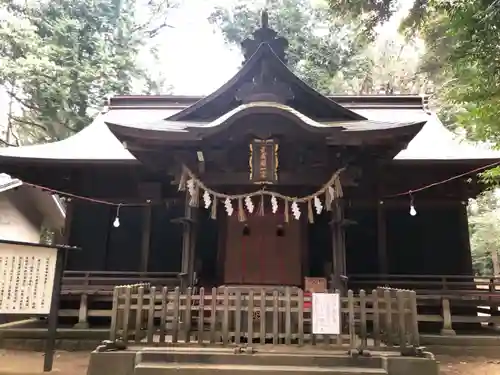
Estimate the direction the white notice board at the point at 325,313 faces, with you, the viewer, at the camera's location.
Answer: facing the viewer

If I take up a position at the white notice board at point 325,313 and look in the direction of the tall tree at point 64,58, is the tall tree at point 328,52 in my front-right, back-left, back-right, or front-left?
front-right

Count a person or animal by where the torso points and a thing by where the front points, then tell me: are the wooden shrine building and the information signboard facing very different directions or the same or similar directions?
same or similar directions

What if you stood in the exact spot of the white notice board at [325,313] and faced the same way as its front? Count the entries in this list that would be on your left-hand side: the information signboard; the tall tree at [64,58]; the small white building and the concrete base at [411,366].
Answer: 1

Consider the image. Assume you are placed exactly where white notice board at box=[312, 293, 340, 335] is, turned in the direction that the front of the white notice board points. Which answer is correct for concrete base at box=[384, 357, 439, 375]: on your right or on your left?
on your left

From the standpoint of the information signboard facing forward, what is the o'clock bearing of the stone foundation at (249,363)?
The stone foundation is roughly at 10 o'clock from the information signboard.

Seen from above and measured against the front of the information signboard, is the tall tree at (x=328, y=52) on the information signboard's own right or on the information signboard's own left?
on the information signboard's own left

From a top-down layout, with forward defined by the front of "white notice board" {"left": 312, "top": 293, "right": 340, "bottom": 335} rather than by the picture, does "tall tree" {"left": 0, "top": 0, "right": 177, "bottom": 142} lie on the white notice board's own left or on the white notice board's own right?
on the white notice board's own right

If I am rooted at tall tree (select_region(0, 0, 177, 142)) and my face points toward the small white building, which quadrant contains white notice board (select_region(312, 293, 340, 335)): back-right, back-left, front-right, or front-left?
front-left

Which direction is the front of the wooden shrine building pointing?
toward the camera

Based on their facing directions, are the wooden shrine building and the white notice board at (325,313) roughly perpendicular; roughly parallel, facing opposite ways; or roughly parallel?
roughly parallel

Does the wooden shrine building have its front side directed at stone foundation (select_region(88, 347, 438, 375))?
yes

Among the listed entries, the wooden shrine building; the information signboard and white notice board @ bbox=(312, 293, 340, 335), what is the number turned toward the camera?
3
